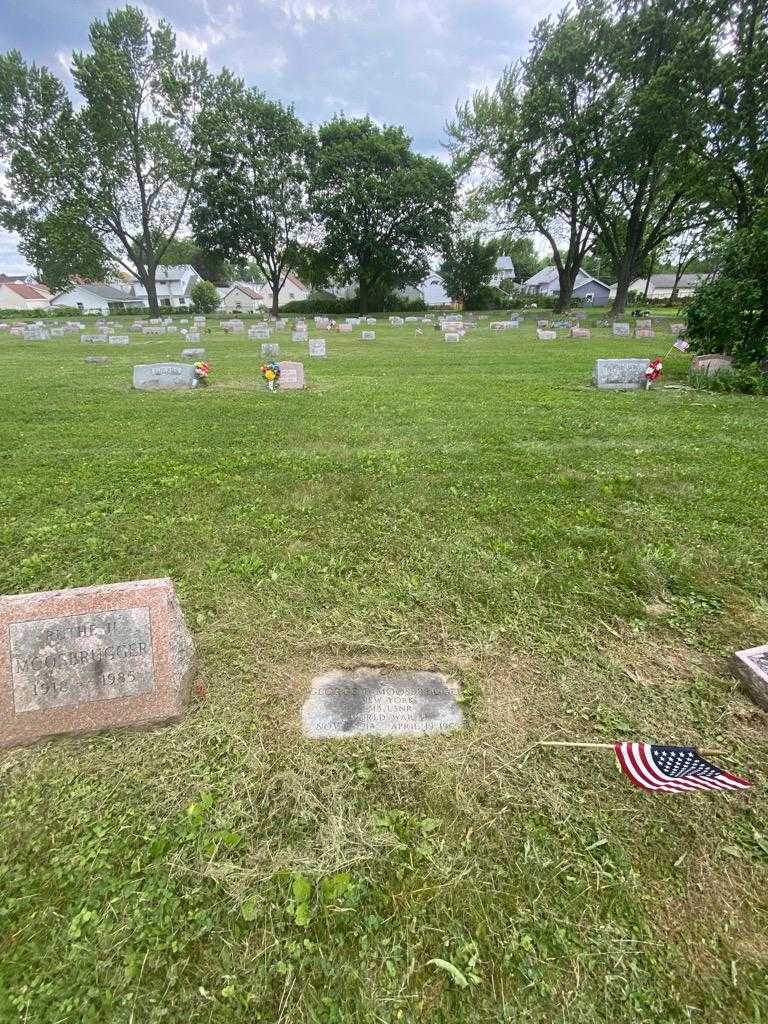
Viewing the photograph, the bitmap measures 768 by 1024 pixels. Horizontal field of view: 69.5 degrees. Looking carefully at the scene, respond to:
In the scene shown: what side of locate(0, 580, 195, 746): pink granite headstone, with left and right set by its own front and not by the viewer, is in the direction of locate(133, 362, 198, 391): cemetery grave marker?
back

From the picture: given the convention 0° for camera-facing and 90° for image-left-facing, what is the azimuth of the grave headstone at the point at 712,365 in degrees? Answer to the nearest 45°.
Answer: approximately 0°

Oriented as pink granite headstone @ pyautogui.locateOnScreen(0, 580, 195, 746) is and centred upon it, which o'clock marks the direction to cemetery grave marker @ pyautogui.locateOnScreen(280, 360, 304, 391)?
The cemetery grave marker is roughly at 7 o'clock from the pink granite headstone.

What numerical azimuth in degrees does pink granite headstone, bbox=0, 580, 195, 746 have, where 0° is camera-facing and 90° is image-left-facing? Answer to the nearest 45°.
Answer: approximately 0°

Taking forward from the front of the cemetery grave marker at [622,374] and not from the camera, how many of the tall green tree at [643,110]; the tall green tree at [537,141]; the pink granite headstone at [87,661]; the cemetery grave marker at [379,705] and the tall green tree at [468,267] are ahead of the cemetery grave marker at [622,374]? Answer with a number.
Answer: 2

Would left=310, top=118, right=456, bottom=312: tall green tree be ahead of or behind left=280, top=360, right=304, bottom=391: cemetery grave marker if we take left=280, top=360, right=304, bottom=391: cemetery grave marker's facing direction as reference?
behind

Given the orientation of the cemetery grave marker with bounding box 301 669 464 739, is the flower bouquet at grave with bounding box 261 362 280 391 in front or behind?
behind

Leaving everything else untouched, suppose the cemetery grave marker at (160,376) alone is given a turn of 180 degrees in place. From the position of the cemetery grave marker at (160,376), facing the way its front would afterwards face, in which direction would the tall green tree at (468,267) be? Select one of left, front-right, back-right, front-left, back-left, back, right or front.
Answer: front-right

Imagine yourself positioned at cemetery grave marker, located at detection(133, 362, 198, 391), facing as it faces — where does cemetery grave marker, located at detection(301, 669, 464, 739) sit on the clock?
cemetery grave marker, located at detection(301, 669, 464, 739) is roughly at 12 o'clock from cemetery grave marker, located at detection(133, 362, 198, 391).

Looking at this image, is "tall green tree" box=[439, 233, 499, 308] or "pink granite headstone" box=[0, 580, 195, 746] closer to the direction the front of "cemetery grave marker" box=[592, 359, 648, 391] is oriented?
the pink granite headstone
